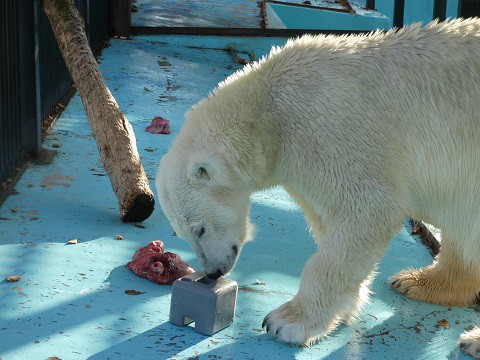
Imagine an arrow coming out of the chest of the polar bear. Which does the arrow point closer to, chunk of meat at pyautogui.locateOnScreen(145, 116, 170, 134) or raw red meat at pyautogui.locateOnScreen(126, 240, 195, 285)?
the raw red meat

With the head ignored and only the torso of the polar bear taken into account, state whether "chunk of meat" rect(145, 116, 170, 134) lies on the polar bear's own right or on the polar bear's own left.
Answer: on the polar bear's own right

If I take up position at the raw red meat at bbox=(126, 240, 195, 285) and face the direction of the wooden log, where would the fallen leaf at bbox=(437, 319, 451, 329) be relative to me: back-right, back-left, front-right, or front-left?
back-right

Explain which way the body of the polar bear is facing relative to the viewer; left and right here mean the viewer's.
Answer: facing to the left of the viewer
